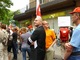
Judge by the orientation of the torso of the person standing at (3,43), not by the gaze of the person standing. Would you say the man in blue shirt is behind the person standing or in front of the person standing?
behind

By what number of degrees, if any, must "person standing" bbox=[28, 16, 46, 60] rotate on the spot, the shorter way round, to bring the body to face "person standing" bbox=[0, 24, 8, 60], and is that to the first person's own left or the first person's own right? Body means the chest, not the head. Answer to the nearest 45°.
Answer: approximately 45° to the first person's own right

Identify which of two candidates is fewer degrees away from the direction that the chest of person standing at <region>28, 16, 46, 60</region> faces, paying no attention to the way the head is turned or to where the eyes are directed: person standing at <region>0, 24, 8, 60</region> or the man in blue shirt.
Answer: the person standing

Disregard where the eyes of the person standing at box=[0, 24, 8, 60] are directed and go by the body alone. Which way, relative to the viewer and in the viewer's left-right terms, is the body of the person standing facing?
facing away from the viewer

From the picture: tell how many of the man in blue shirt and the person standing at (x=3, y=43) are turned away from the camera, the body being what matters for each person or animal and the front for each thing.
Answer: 1

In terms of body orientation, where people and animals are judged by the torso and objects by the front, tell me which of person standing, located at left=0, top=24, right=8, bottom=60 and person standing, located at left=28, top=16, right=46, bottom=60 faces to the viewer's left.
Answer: person standing, located at left=28, top=16, right=46, bottom=60

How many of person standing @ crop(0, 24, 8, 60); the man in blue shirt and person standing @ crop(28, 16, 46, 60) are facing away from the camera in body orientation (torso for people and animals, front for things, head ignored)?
1

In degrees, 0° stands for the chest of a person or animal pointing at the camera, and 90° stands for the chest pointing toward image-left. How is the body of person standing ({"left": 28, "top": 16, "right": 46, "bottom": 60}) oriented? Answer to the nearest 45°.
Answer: approximately 90°

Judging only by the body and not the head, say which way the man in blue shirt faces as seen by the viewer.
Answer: to the viewer's left
